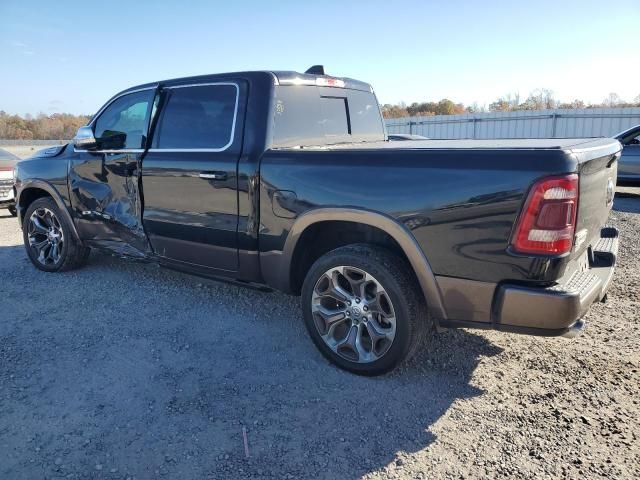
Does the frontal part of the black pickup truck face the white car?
yes

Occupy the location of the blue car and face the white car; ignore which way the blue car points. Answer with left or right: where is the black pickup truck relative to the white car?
left

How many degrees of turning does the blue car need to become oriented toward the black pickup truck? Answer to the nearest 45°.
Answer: approximately 90° to its left

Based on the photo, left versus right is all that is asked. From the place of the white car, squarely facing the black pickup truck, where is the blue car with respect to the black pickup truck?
left

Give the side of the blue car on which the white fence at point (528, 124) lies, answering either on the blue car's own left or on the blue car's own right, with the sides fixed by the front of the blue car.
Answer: on the blue car's own right

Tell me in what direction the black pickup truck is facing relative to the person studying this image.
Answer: facing away from the viewer and to the left of the viewer

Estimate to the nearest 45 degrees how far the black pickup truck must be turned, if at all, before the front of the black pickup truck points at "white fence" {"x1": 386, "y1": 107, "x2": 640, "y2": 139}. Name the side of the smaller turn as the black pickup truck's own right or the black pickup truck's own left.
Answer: approximately 90° to the black pickup truck's own right

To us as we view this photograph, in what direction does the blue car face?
facing to the left of the viewer
